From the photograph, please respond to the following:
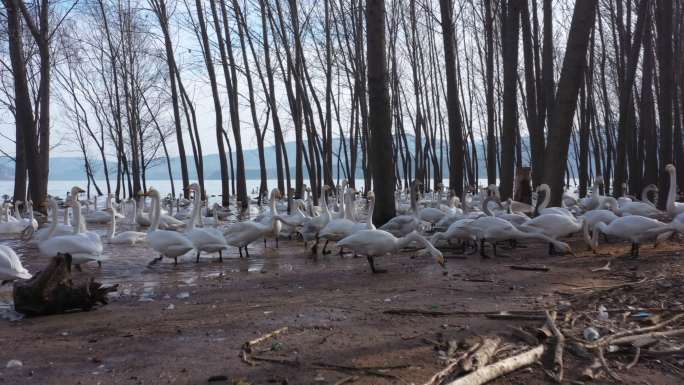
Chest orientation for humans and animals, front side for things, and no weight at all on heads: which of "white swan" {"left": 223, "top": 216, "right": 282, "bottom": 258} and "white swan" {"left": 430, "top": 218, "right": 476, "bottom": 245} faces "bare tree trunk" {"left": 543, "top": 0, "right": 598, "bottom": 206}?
"white swan" {"left": 223, "top": 216, "right": 282, "bottom": 258}

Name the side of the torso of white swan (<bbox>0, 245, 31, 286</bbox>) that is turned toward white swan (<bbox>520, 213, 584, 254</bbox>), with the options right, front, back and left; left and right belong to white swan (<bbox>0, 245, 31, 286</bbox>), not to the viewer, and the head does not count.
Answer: back

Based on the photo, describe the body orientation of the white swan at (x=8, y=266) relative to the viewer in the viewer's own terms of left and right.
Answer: facing to the left of the viewer

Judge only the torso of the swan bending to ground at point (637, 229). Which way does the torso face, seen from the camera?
to the viewer's left

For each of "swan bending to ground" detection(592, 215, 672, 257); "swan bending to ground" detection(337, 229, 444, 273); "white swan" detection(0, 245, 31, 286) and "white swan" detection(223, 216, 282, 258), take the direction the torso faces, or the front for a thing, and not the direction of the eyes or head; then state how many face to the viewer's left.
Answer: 2

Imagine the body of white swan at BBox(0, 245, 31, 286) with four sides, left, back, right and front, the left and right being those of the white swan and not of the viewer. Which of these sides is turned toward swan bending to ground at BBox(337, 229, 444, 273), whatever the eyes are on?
back

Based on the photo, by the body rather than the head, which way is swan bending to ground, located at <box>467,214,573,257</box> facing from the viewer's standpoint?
to the viewer's right

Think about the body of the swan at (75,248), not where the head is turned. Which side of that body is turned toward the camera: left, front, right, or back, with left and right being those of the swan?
left

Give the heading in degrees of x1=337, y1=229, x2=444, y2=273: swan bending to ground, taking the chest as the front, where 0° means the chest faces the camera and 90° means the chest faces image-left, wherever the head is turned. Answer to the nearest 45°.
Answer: approximately 270°

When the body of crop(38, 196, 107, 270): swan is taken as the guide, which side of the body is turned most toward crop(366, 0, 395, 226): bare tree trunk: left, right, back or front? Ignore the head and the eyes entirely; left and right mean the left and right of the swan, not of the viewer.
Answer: back

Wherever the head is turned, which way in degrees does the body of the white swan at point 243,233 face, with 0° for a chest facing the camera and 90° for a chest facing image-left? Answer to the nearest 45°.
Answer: approximately 270°
